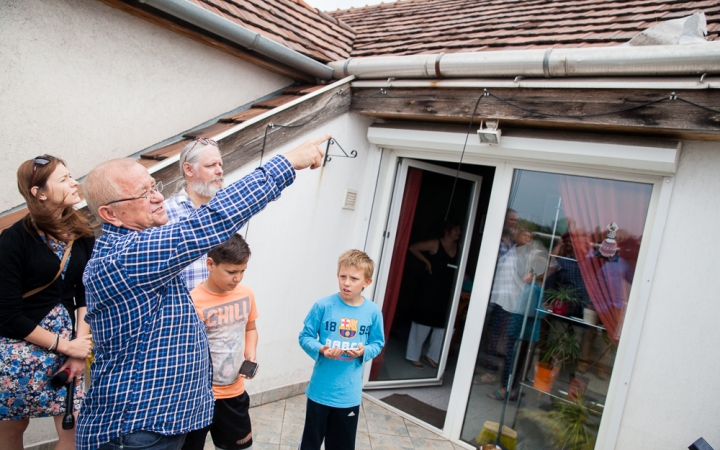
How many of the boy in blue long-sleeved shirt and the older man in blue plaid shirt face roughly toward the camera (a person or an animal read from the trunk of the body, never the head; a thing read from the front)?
1

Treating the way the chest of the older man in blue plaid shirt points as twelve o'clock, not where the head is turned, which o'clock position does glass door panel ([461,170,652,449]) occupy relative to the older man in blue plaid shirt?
The glass door panel is roughly at 11 o'clock from the older man in blue plaid shirt.

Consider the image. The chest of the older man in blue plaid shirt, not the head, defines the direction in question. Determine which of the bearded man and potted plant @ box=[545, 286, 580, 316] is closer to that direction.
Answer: the potted plant

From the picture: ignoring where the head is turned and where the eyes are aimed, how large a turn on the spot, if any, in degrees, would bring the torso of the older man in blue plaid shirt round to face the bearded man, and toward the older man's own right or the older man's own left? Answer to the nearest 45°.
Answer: approximately 90° to the older man's own left

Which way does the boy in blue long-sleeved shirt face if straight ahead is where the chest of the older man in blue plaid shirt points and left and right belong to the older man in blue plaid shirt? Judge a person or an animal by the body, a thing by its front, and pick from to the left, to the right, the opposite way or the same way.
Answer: to the right

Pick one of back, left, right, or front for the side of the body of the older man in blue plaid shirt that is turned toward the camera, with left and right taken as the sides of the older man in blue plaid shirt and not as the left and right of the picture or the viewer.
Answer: right

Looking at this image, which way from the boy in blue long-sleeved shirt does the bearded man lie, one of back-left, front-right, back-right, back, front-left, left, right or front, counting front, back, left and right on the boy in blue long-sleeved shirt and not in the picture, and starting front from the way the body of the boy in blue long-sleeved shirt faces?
right

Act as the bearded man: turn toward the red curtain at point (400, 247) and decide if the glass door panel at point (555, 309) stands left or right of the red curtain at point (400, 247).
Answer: right

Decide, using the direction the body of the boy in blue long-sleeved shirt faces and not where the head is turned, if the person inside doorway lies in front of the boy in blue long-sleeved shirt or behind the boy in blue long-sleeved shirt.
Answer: behind
